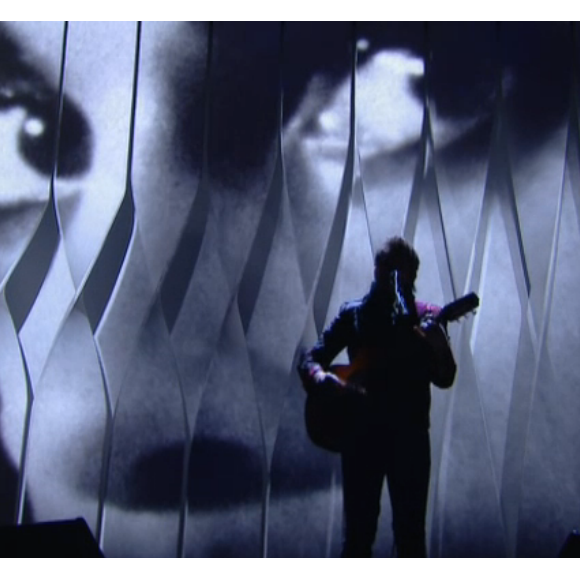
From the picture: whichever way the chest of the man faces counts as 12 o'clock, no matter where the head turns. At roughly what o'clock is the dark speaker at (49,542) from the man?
The dark speaker is roughly at 2 o'clock from the man.

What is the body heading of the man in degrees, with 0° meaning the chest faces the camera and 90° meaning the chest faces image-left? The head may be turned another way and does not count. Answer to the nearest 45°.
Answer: approximately 0°
